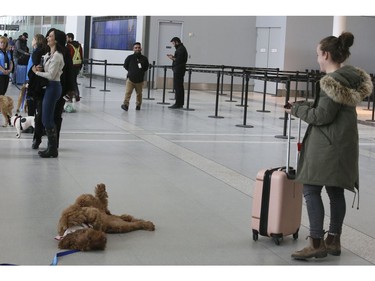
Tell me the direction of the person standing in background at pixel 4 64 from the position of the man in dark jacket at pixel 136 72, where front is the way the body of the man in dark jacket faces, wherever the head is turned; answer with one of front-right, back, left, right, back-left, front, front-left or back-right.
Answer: front-right

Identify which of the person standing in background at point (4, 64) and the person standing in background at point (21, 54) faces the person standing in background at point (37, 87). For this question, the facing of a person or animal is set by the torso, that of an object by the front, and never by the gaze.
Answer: the person standing in background at point (4, 64)

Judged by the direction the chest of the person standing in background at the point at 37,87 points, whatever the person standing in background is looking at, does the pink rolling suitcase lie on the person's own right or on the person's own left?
on the person's own left

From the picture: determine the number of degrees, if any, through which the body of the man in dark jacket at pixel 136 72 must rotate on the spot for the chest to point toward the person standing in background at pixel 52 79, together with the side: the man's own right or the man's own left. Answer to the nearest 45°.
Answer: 0° — they already face them

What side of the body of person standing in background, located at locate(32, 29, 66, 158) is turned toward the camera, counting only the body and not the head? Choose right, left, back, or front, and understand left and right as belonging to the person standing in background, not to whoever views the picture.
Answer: left

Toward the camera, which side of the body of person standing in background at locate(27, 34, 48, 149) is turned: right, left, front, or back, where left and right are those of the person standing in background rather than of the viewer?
left

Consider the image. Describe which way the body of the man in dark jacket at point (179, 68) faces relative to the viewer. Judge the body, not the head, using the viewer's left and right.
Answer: facing to the left of the viewer

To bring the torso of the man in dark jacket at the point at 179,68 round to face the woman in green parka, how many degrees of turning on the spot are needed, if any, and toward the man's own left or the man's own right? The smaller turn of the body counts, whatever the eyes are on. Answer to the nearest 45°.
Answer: approximately 90° to the man's own left

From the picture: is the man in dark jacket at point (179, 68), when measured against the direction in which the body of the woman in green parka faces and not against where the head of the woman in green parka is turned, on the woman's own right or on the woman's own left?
on the woman's own right
